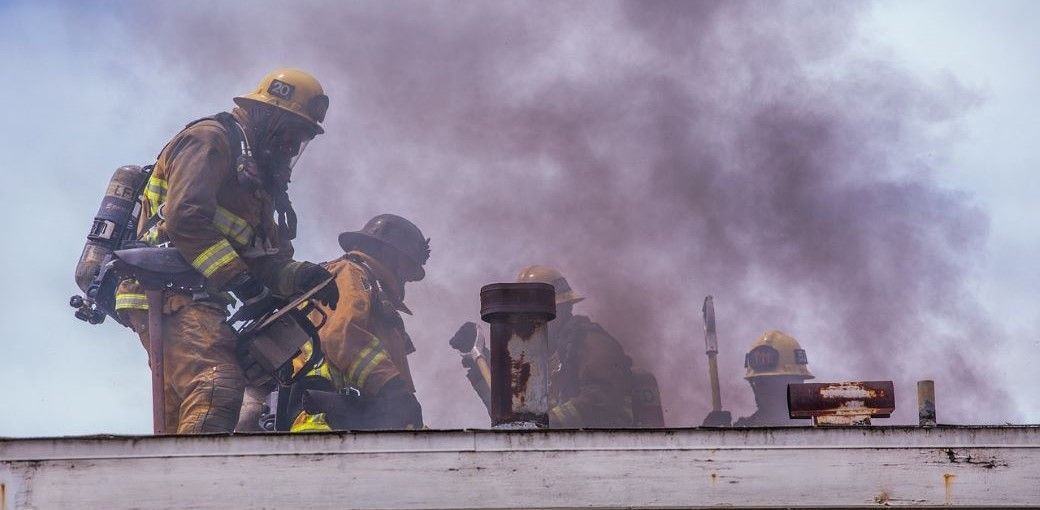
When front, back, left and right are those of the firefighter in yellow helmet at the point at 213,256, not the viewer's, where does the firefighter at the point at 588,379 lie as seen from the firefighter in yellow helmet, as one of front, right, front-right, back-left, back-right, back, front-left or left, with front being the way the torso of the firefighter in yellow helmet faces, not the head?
front-left

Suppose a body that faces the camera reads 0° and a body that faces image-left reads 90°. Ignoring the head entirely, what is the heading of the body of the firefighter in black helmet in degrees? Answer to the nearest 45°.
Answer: approximately 270°

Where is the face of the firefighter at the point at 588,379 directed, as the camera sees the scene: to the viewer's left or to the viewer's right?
to the viewer's left

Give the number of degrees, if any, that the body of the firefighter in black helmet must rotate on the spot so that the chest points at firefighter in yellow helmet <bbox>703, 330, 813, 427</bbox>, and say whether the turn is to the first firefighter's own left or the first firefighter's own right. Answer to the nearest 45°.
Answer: approximately 45° to the first firefighter's own left

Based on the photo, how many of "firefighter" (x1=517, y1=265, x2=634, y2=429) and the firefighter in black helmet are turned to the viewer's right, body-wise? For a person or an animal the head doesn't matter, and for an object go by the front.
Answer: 1

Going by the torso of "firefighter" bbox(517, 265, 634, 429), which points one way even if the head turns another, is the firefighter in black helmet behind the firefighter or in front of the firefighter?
in front

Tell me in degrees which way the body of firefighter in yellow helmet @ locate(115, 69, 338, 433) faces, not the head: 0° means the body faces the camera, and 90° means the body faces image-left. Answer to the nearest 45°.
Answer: approximately 270°

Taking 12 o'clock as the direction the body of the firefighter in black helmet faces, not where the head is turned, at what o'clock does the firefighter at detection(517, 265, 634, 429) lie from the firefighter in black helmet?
The firefighter is roughly at 11 o'clock from the firefighter in black helmet.

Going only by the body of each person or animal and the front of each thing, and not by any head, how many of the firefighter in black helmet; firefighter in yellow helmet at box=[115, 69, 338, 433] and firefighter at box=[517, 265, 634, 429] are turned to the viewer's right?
2

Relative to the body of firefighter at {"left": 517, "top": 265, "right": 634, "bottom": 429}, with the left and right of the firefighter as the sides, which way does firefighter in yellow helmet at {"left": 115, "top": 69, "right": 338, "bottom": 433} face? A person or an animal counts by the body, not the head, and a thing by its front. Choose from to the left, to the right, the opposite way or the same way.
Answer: the opposite way

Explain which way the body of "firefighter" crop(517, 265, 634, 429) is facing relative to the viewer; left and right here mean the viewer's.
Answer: facing to the left of the viewer

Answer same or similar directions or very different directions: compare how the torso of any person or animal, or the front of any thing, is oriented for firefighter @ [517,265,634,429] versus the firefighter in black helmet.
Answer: very different directions
